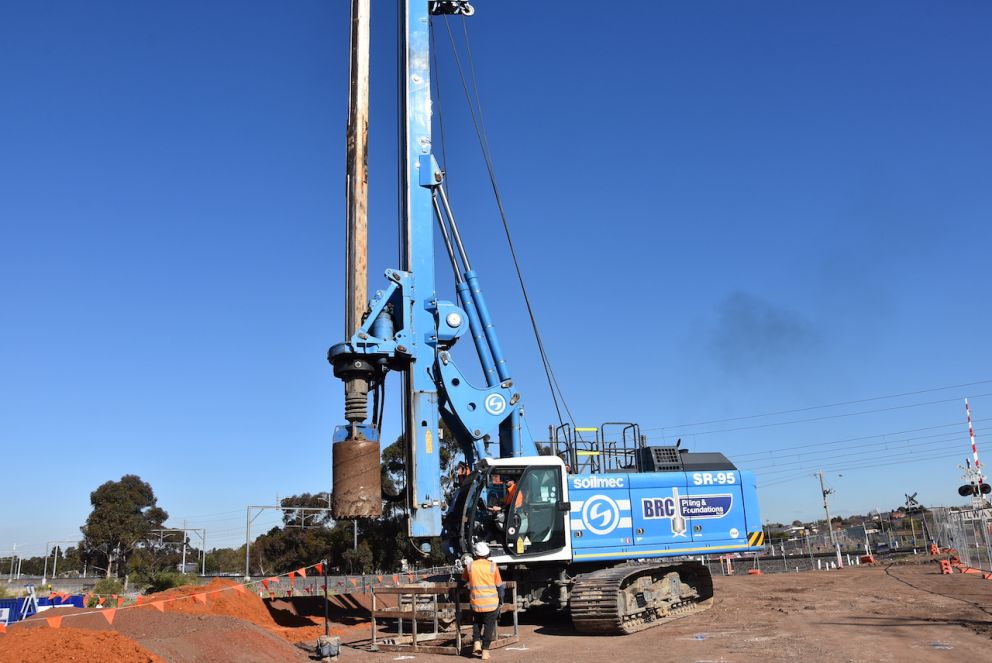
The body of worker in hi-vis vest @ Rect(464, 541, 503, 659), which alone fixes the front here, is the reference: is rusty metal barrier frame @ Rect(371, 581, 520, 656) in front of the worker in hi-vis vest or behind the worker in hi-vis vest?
in front

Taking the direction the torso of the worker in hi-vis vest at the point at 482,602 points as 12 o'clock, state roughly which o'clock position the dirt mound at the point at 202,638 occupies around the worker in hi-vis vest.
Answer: The dirt mound is roughly at 9 o'clock from the worker in hi-vis vest.

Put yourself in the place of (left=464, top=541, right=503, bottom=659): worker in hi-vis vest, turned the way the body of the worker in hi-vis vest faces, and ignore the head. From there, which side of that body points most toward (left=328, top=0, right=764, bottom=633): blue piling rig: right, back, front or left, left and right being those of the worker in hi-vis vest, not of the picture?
front

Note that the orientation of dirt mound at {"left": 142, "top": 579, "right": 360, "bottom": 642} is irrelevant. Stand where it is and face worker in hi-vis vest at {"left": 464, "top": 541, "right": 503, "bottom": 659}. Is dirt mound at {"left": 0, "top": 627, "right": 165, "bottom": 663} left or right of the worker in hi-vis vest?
right

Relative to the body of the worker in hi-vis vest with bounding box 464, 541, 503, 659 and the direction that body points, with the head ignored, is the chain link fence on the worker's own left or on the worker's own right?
on the worker's own right

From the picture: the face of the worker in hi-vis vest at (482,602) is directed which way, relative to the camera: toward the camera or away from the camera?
away from the camera

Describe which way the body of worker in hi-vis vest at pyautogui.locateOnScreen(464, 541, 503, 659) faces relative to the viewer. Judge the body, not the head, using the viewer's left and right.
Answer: facing away from the viewer
